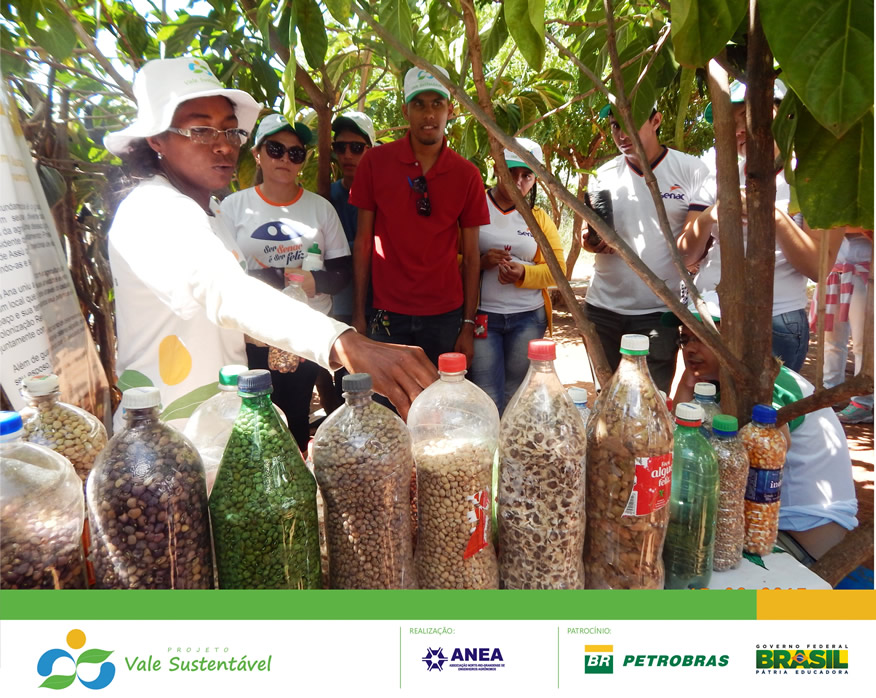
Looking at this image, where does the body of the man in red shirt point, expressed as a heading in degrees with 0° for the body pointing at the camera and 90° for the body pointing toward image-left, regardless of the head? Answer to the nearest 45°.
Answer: approximately 0°

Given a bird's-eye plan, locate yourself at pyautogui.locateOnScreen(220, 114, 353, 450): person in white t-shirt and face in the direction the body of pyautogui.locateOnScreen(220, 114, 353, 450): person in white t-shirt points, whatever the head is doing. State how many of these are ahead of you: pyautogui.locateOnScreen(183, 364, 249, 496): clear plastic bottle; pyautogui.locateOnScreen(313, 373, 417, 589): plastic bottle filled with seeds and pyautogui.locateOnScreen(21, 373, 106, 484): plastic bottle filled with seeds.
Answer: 3

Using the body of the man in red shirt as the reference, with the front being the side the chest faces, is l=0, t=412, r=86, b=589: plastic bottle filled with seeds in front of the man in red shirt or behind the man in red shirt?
in front

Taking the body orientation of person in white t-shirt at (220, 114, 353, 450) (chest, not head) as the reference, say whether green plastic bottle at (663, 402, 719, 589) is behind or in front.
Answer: in front

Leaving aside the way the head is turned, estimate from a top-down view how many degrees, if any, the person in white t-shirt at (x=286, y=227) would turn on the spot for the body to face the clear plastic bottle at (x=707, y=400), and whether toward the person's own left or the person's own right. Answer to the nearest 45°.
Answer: approximately 45° to the person's own left

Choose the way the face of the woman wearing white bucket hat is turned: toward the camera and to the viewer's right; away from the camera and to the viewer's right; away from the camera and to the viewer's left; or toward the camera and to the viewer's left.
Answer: toward the camera and to the viewer's right

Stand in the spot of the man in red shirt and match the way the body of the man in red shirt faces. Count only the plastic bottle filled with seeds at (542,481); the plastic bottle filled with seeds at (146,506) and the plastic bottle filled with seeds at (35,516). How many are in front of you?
3

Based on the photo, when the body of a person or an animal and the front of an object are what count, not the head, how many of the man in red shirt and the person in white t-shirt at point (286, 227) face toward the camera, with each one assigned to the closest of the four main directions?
2

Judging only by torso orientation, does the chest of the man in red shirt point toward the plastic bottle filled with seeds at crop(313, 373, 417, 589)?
yes

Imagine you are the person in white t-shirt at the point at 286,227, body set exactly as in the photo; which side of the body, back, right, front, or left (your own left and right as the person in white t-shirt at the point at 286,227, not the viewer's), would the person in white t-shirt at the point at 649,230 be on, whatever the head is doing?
left

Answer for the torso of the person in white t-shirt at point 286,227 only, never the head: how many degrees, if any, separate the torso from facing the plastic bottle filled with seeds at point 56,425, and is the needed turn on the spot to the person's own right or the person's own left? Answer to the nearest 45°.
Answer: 0° — they already face it

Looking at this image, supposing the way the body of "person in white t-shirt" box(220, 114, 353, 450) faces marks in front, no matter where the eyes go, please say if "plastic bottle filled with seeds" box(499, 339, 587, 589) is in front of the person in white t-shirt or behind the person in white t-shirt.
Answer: in front

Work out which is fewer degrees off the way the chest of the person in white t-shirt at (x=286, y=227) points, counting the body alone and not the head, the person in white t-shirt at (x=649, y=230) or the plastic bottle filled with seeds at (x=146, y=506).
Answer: the plastic bottle filled with seeds
